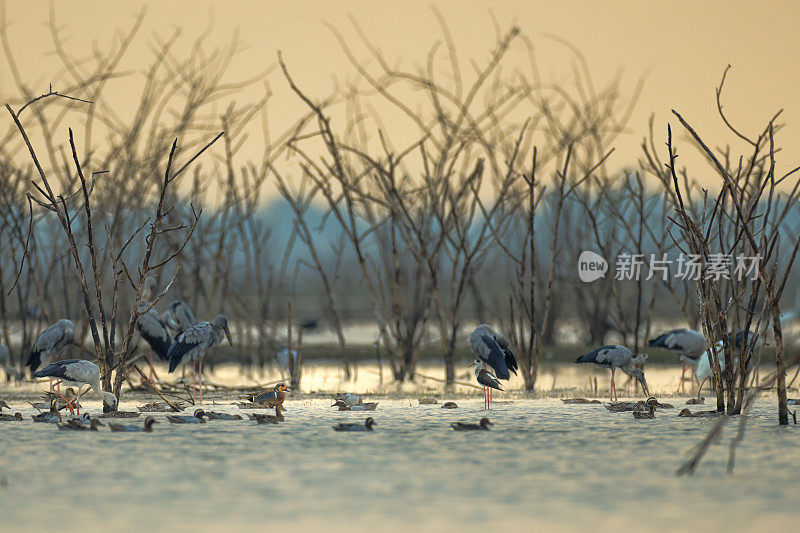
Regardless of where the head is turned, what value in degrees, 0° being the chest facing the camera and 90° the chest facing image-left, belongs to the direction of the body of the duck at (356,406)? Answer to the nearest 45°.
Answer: approximately 90°

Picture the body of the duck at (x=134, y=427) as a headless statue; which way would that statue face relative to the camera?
to the viewer's right

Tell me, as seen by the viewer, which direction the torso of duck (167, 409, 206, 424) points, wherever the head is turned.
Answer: to the viewer's right

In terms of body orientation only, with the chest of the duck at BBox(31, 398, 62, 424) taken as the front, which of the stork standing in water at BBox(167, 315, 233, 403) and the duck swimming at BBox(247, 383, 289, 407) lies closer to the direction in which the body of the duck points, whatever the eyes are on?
the duck swimming

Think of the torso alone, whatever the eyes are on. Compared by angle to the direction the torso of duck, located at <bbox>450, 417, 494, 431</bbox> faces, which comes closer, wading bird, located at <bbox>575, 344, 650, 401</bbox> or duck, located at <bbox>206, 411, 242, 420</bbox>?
the wading bird

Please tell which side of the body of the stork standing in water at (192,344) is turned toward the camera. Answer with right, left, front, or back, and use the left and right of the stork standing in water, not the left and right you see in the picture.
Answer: right
